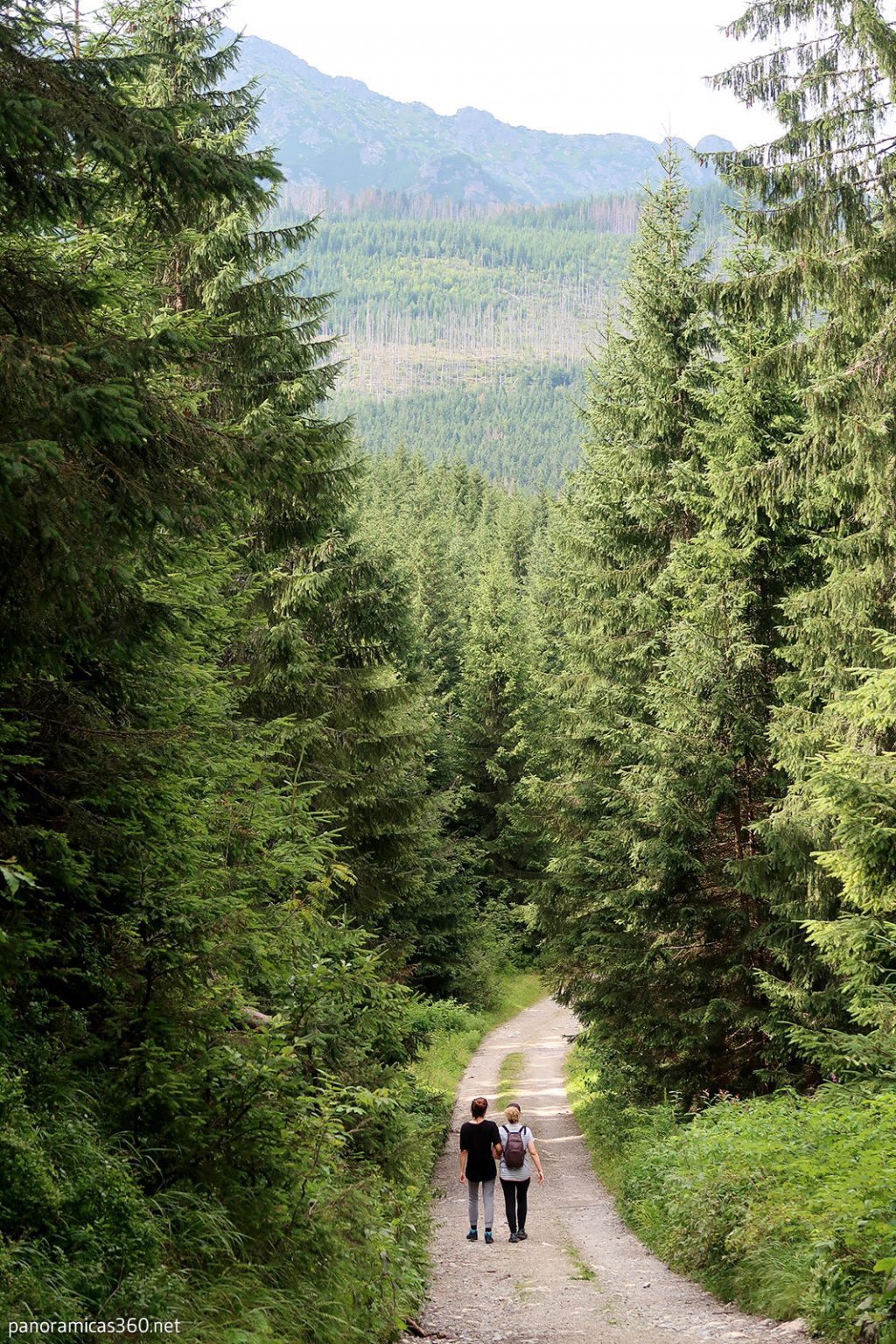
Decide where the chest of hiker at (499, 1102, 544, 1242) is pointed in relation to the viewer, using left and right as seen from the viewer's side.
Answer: facing away from the viewer

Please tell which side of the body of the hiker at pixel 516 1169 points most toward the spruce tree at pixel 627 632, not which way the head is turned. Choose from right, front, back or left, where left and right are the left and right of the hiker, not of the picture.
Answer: front

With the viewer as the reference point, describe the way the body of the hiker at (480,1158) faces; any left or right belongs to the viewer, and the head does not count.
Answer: facing away from the viewer

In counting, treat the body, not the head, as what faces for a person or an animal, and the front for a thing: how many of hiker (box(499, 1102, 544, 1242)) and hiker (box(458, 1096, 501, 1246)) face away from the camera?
2

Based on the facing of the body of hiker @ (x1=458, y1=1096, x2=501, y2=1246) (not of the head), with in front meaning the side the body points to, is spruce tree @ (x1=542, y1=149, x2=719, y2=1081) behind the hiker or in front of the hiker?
in front

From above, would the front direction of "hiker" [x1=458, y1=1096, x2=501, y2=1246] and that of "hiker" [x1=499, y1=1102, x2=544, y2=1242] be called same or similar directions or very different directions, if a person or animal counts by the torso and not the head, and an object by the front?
same or similar directions
